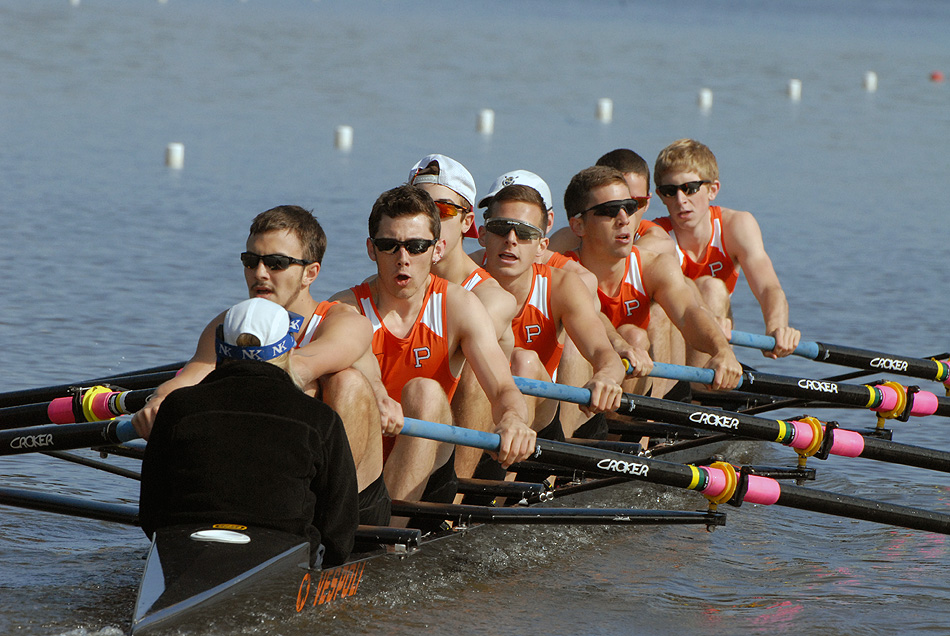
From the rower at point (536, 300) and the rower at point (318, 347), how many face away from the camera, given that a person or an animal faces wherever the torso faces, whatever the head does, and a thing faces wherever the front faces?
0

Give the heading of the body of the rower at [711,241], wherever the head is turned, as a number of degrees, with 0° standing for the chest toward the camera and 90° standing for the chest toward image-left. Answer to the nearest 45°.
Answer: approximately 45°

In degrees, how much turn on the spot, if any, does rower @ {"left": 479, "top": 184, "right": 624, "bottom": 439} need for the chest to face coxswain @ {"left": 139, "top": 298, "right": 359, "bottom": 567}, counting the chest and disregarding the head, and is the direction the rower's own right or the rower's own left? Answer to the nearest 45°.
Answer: approximately 45° to the rower's own left

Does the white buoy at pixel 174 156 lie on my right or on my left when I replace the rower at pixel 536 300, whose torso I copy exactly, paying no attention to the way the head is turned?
on my right

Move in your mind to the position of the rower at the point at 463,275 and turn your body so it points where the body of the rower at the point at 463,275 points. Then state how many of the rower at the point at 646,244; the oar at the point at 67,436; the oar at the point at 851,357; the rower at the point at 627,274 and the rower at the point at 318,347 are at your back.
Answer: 3

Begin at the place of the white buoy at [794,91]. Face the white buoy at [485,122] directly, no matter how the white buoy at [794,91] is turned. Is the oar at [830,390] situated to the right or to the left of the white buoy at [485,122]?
left

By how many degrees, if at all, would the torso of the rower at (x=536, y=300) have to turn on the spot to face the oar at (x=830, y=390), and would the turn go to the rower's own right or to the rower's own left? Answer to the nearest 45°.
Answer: approximately 135° to the rower's own left

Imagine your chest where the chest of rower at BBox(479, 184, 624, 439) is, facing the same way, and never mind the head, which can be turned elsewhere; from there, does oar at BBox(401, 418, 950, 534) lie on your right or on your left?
on your left

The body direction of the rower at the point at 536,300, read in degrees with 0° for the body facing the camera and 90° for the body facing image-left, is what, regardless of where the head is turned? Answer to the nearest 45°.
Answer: approximately 45°

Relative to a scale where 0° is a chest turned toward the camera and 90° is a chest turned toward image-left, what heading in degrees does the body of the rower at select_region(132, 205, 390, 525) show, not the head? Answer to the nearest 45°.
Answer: approximately 45°

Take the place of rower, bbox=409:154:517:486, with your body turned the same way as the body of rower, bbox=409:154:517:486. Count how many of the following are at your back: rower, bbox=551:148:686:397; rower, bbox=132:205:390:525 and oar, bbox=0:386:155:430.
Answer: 1

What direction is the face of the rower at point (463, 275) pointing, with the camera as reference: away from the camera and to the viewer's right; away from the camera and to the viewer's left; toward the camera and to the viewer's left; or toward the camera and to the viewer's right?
toward the camera and to the viewer's left

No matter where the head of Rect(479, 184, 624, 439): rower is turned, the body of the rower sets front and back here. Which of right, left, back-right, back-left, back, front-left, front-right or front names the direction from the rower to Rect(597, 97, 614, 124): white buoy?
back-right
